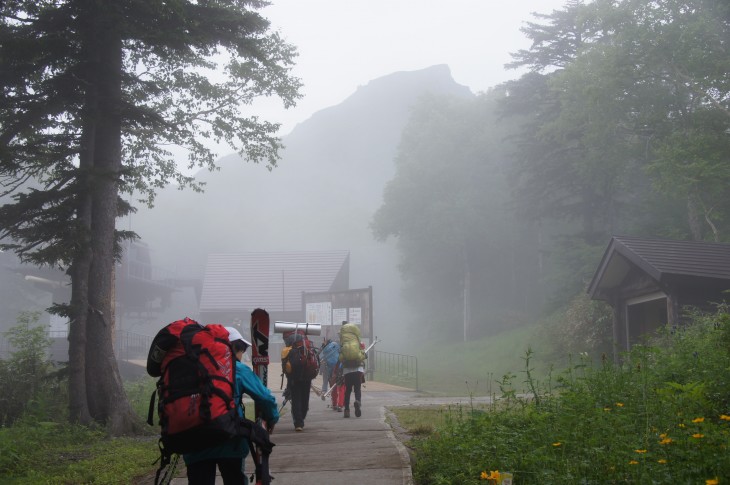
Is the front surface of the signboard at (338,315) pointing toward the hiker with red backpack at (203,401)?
yes

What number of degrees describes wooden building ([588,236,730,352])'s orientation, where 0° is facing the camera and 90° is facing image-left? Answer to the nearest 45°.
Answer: approximately 45°

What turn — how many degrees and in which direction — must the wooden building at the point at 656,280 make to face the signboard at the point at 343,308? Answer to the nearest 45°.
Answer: approximately 90° to its right

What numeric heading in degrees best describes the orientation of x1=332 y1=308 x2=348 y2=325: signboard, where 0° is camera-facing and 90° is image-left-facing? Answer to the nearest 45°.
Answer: approximately 0°

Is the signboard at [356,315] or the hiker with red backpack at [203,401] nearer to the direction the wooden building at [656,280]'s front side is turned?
the hiker with red backpack

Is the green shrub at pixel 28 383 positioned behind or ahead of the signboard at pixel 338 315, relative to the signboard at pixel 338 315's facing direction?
ahead

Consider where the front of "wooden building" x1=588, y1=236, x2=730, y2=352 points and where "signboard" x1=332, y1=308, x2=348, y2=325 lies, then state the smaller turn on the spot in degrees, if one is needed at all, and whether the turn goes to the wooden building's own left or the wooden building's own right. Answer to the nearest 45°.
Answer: approximately 90° to the wooden building's own right

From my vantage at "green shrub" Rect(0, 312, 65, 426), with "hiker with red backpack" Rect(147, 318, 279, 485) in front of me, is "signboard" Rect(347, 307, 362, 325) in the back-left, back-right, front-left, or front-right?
back-left

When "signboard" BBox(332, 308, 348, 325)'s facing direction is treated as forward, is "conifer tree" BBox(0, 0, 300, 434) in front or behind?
in front

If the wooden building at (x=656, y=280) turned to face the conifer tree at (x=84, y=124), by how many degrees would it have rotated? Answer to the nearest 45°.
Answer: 0° — it already faces it

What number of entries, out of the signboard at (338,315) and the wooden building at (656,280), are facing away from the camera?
0

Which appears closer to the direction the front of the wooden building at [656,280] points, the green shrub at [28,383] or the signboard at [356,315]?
the green shrub

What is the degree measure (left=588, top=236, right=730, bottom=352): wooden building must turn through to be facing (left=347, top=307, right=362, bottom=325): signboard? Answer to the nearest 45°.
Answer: approximately 90° to its right

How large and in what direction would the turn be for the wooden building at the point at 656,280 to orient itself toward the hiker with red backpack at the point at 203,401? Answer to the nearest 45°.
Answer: approximately 45° to its left
